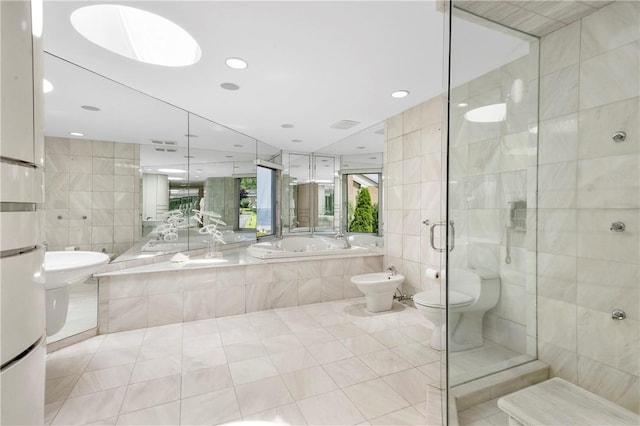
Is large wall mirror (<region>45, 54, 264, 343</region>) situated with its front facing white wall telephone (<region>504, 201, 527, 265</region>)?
yes

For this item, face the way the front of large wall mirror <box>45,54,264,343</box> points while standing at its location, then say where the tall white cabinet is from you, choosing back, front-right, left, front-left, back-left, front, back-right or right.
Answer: front-right

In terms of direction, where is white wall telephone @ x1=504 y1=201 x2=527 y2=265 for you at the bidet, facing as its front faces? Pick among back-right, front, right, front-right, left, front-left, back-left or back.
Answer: left

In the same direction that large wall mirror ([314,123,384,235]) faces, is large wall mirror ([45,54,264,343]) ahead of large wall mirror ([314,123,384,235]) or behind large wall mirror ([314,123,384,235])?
ahead

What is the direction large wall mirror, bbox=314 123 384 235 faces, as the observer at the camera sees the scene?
facing the viewer and to the left of the viewer

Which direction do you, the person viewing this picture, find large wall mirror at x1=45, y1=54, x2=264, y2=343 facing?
facing the viewer and to the right of the viewer

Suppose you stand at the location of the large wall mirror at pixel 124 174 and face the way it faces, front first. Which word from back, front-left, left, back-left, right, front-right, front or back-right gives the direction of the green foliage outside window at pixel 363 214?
front-left

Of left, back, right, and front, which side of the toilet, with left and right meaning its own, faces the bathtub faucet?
right

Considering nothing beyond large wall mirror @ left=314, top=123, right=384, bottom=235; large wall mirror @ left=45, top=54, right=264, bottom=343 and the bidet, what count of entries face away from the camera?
0
